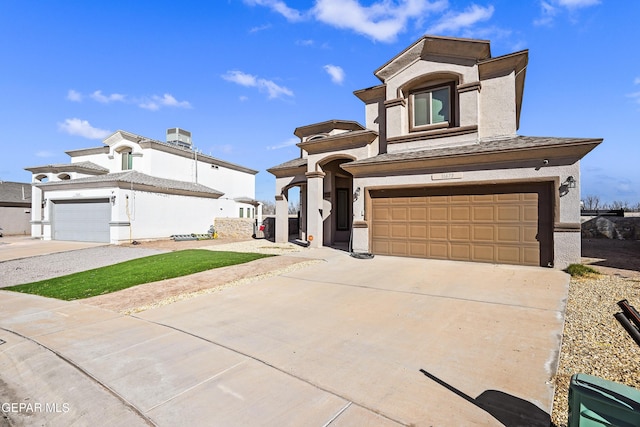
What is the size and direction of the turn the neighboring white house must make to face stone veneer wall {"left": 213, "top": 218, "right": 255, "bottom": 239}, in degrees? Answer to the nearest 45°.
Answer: approximately 90° to its left

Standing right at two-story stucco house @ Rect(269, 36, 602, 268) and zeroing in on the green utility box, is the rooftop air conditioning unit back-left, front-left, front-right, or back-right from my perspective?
back-right

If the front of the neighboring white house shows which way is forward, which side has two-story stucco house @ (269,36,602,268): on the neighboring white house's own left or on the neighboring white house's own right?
on the neighboring white house's own left

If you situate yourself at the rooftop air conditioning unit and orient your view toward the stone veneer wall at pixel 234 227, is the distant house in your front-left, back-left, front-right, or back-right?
back-right

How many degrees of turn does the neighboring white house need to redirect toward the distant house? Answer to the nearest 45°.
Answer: approximately 90° to its right

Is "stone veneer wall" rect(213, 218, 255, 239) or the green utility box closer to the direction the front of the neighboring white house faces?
the green utility box

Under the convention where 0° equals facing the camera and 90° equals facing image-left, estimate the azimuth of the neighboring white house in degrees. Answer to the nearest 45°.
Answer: approximately 45°

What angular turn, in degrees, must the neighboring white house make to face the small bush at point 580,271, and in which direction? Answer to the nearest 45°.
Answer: approximately 90° to its left

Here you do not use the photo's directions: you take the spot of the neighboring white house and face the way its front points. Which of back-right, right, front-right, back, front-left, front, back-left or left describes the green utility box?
front-left

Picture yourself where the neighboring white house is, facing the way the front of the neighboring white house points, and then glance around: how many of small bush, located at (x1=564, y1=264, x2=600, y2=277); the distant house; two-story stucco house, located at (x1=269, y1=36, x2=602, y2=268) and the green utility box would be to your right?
1

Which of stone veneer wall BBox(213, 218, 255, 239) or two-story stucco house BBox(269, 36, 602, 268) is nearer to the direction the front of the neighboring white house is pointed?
the two-story stucco house

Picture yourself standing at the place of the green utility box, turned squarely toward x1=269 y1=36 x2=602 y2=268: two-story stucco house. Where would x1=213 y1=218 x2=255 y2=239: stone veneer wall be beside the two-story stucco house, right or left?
left

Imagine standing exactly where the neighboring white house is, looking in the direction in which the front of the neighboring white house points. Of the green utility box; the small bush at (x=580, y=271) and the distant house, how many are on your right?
1
